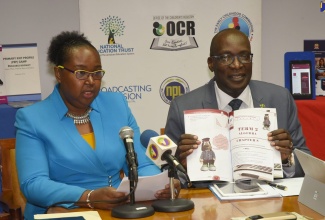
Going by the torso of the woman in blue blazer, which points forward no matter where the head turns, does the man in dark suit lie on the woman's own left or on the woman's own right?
on the woman's own left

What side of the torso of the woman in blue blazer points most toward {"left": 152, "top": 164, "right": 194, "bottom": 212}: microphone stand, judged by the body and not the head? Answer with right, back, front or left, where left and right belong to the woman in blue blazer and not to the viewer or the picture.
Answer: front

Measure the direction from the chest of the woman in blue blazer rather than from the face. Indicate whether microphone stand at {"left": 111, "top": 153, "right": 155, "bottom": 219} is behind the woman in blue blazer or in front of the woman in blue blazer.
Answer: in front

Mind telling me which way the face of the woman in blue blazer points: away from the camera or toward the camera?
toward the camera

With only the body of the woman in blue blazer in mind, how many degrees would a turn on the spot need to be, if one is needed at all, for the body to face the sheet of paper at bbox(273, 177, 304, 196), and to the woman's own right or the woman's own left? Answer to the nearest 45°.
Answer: approximately 45° to the woman's own left

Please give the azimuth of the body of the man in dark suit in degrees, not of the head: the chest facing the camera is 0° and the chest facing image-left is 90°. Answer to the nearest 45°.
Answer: approximately 0°

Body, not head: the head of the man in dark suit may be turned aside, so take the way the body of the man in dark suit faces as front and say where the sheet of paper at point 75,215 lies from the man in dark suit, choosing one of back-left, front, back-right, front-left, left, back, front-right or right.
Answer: front-right

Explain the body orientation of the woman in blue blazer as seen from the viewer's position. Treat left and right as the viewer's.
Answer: facing the viewer and to the right of the viewer

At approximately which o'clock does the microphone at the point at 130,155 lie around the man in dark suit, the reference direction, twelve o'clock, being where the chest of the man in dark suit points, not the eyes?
The microphone is roughly at 1 o'clock from the man in dark suit.

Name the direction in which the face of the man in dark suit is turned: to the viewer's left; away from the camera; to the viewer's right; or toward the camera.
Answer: toward the camera

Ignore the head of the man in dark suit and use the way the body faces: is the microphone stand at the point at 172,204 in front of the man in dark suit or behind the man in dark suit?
in front

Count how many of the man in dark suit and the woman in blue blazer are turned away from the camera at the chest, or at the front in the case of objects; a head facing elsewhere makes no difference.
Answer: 0
